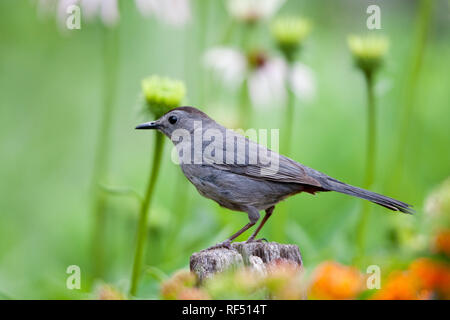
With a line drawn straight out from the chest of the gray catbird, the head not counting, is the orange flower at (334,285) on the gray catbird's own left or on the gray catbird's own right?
on the gray catbird's own left

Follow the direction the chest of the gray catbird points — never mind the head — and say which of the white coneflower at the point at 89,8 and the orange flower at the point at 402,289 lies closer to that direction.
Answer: the white coneflower

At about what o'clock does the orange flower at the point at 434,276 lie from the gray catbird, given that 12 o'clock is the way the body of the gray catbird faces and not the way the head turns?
The orange flower is roughly at 7 o'clock from the gray catbird.

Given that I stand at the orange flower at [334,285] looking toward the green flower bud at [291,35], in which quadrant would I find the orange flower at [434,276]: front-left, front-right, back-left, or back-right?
front-right

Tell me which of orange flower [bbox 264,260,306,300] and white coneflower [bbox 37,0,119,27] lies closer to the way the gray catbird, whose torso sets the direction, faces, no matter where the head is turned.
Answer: the white coneflower

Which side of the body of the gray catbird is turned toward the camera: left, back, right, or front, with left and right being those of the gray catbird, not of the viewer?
left

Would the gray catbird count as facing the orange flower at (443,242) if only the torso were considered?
no

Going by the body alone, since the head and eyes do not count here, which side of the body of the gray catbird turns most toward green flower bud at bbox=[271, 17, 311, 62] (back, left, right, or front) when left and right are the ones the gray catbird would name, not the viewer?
right

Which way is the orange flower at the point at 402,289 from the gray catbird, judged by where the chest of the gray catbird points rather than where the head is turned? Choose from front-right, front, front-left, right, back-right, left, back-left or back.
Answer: back-left

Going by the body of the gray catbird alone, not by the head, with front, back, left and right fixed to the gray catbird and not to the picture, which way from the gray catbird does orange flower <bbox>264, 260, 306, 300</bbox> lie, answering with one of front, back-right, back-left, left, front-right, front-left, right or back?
left

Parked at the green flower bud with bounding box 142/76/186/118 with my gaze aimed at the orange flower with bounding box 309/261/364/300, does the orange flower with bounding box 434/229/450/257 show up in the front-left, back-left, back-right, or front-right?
front-left

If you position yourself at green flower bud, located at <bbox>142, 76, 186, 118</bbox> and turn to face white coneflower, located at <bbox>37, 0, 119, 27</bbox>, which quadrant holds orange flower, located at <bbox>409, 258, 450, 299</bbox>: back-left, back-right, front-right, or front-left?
back-right

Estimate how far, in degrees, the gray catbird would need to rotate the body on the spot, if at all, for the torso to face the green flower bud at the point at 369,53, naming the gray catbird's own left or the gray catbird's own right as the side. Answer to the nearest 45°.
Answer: approximately 135° to the gray catbird's own right

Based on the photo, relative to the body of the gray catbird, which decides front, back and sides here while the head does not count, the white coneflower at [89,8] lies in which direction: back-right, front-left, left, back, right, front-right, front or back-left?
front-right

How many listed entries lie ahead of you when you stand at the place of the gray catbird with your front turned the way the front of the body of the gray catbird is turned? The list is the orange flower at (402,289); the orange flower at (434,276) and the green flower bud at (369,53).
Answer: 0
